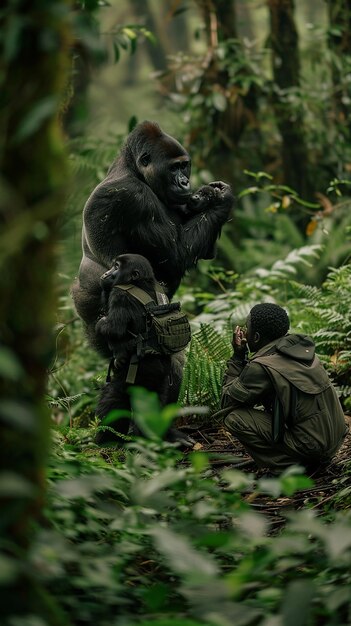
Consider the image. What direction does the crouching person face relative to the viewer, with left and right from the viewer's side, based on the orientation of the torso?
facing away from the viewer and to the left of the viewer

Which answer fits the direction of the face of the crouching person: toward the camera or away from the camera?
away from the camera

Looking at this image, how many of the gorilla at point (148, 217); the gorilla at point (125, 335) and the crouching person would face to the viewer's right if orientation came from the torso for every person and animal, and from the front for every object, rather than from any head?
1

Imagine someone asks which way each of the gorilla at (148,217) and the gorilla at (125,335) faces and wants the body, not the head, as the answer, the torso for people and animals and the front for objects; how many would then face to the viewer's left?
1

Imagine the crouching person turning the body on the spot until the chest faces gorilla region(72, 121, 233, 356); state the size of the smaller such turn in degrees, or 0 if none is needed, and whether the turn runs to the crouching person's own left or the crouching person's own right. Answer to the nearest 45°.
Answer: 0° — they already face it

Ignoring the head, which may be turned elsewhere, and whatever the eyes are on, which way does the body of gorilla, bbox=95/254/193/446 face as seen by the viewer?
to the viewer's left

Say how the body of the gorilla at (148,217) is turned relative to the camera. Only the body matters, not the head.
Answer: to the viewer's right

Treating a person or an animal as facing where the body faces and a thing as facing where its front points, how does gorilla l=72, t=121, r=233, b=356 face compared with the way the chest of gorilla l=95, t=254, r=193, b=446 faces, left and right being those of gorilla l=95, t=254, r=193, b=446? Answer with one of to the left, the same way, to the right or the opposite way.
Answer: the opposite way

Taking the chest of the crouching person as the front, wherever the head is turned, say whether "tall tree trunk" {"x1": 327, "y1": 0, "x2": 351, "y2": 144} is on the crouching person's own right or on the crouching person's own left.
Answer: on the crouching person's own right

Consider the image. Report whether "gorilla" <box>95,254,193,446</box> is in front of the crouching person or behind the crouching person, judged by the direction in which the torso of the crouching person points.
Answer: in front

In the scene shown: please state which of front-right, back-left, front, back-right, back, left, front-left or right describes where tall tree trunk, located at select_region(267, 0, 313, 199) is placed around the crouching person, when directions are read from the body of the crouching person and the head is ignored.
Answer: front-right

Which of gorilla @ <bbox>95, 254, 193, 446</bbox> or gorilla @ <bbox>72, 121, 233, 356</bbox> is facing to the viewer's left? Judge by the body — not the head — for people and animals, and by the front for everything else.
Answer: gorilla @ <bbox>95, 254, 193, 446</bbox>

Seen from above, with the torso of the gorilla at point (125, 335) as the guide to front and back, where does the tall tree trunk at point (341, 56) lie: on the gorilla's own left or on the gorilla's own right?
on the gorilla's own right

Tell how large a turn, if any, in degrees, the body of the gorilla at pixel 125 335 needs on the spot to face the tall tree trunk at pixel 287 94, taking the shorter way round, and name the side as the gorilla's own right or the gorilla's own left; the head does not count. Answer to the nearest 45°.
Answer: approximately 90° to the gorilla's own right

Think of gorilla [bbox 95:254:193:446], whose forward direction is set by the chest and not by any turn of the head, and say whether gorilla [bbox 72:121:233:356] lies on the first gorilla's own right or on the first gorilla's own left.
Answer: on the first gorilla's own right
